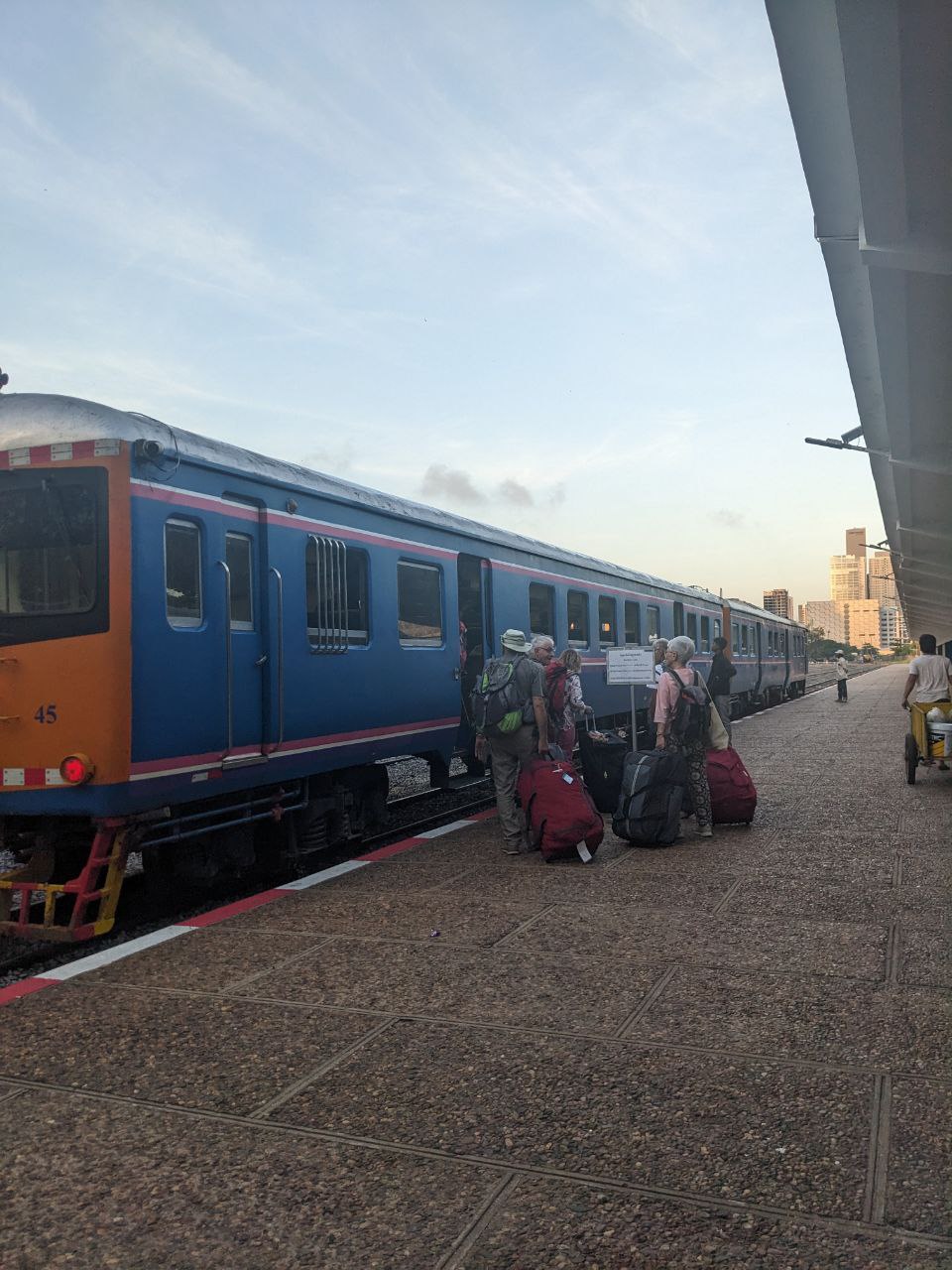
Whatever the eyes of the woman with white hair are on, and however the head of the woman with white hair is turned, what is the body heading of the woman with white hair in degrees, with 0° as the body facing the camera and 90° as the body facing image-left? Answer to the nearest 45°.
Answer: approximately 90°

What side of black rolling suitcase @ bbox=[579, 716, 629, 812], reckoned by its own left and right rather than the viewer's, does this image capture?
front

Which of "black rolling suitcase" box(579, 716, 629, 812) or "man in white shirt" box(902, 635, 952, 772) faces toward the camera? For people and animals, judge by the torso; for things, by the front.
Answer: the black rolling suitcase
